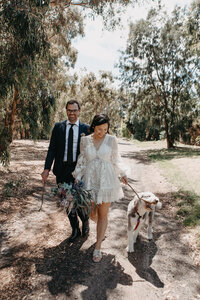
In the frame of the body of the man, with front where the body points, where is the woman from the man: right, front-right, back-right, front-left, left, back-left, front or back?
front-left

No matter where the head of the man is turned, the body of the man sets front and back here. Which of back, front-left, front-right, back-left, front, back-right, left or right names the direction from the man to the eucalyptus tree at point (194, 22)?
back-left

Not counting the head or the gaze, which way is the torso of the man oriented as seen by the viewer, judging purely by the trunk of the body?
toward the camera

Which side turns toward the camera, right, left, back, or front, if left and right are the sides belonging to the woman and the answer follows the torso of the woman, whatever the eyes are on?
front

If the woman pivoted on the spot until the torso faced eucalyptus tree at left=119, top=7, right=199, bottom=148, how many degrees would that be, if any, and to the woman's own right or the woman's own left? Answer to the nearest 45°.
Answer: approximately 180°

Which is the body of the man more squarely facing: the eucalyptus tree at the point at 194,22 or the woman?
the woman

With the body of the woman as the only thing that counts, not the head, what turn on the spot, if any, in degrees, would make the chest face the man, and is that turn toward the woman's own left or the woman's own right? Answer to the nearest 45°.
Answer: approximately 135° to the woman's own right

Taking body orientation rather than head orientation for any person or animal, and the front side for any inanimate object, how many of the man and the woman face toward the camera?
2

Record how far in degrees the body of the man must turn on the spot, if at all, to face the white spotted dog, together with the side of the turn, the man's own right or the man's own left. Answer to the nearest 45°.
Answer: approximately 90° to the man's own left
